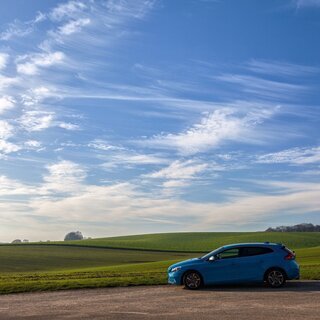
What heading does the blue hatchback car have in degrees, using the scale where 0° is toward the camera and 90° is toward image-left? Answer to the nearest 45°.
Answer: approximately 90°
